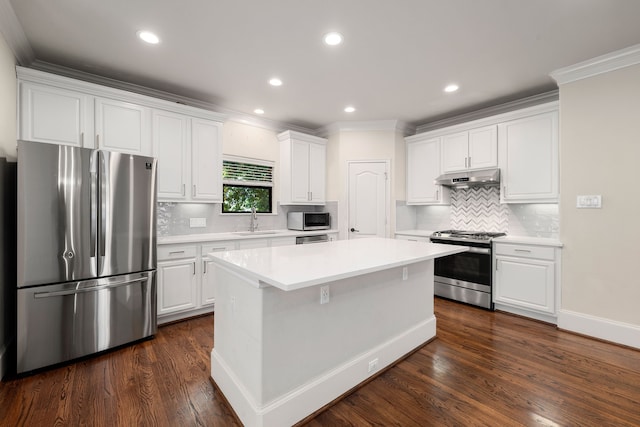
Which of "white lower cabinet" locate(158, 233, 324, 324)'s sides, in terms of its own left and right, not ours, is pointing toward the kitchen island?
front

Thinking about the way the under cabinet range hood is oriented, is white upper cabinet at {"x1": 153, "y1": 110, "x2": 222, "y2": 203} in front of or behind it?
in front

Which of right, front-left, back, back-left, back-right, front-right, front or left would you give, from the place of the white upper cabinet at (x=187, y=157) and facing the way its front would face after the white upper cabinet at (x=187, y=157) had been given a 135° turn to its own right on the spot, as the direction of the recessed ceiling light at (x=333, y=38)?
back-left

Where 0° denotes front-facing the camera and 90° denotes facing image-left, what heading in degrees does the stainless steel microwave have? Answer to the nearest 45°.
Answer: approximately 315°

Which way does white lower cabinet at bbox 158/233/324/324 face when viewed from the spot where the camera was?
facing the viewer and to the right of the viewer

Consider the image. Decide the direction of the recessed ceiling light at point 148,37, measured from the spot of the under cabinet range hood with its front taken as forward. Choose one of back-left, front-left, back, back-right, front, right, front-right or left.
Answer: front

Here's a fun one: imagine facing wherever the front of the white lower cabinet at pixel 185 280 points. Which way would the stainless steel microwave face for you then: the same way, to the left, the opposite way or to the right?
the same way

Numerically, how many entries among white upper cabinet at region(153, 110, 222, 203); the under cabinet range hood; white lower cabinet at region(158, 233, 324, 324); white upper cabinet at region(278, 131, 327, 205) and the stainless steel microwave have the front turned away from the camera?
0

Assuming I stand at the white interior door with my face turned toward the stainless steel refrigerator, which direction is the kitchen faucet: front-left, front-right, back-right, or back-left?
front-right

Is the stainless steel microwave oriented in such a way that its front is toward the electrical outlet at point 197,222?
no

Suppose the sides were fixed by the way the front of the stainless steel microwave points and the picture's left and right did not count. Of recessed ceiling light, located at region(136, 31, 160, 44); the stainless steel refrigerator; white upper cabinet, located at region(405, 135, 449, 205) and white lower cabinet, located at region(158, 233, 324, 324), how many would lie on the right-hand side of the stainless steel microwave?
3

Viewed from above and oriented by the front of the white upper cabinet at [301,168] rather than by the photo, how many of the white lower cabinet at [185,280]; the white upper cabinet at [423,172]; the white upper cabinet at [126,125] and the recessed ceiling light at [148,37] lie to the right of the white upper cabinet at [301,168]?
3

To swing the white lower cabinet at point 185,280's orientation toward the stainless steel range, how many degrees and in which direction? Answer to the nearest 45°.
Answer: approximately 45° to its left

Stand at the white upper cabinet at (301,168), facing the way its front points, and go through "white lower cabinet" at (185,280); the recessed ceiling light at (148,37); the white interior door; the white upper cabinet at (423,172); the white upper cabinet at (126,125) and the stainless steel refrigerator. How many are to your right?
4

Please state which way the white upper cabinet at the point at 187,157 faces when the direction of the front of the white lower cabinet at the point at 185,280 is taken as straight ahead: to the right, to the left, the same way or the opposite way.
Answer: the same way

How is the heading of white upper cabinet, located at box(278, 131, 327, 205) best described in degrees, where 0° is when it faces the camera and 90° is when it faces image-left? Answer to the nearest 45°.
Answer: approximately 315°
